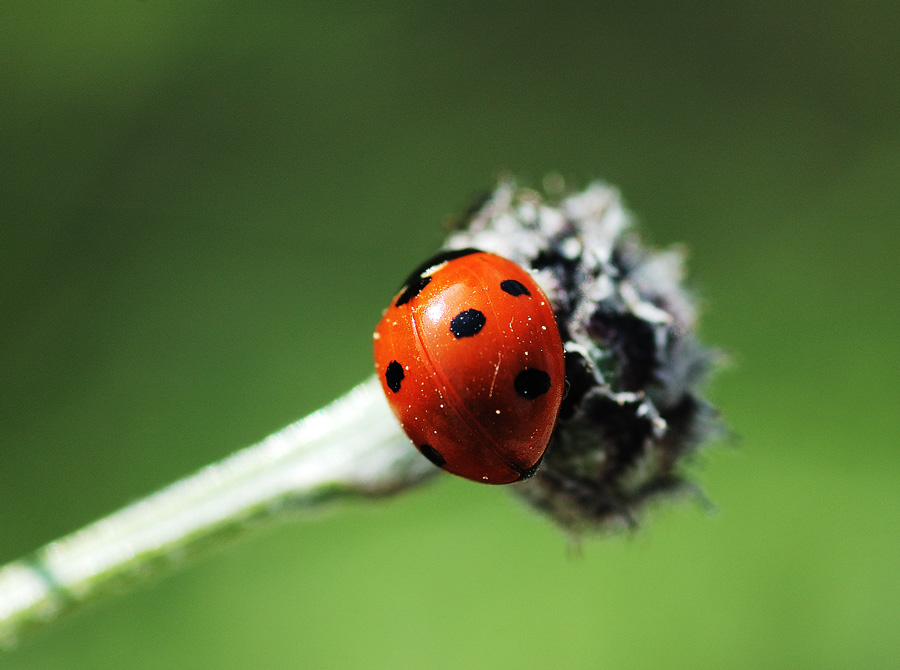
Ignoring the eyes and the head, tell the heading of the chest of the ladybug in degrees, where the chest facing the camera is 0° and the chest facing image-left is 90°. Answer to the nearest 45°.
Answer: approximately 135°
